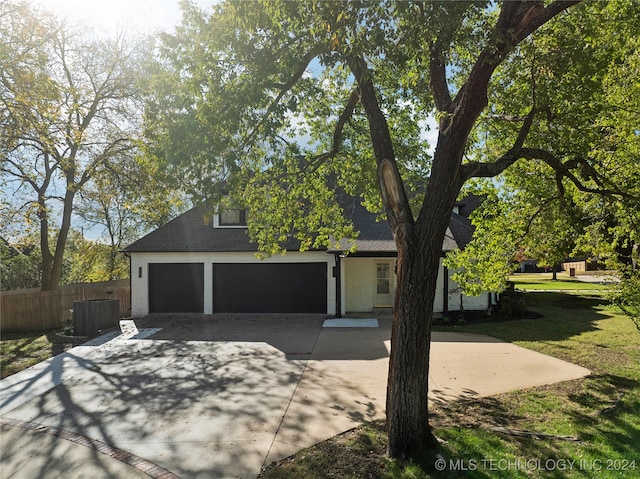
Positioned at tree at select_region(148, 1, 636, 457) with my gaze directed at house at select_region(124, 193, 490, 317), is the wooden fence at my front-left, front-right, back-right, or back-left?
front-left

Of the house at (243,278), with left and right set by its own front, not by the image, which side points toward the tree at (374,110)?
front

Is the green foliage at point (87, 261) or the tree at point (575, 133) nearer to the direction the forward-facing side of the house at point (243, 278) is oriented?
the tree

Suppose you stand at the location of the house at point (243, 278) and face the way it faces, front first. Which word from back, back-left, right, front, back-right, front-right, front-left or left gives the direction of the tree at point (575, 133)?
front-left

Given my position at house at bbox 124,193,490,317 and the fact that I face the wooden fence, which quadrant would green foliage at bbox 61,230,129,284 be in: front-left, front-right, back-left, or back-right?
front-right

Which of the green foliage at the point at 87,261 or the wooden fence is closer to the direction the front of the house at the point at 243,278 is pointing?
the wooden fence

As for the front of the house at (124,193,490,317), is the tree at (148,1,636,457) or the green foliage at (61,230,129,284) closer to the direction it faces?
the tree

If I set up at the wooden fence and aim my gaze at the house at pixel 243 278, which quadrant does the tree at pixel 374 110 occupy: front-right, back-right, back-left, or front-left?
front-right

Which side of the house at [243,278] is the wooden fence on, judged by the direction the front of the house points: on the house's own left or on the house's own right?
on the house's own right

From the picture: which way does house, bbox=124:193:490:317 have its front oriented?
toward the camera

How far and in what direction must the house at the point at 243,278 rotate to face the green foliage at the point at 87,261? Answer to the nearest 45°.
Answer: approximately 135° to its right
